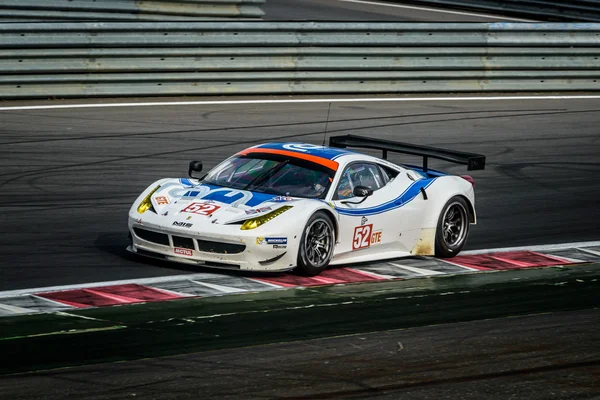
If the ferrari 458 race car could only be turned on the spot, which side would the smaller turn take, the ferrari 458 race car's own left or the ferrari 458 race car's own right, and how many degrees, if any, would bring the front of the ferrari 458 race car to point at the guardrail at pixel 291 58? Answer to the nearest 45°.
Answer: approximately 135° to the ferrari 458 race car's own right

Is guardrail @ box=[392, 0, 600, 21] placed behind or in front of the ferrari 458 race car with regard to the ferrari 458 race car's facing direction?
behind

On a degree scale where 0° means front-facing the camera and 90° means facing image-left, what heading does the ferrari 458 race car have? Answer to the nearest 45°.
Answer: approximately 45°
